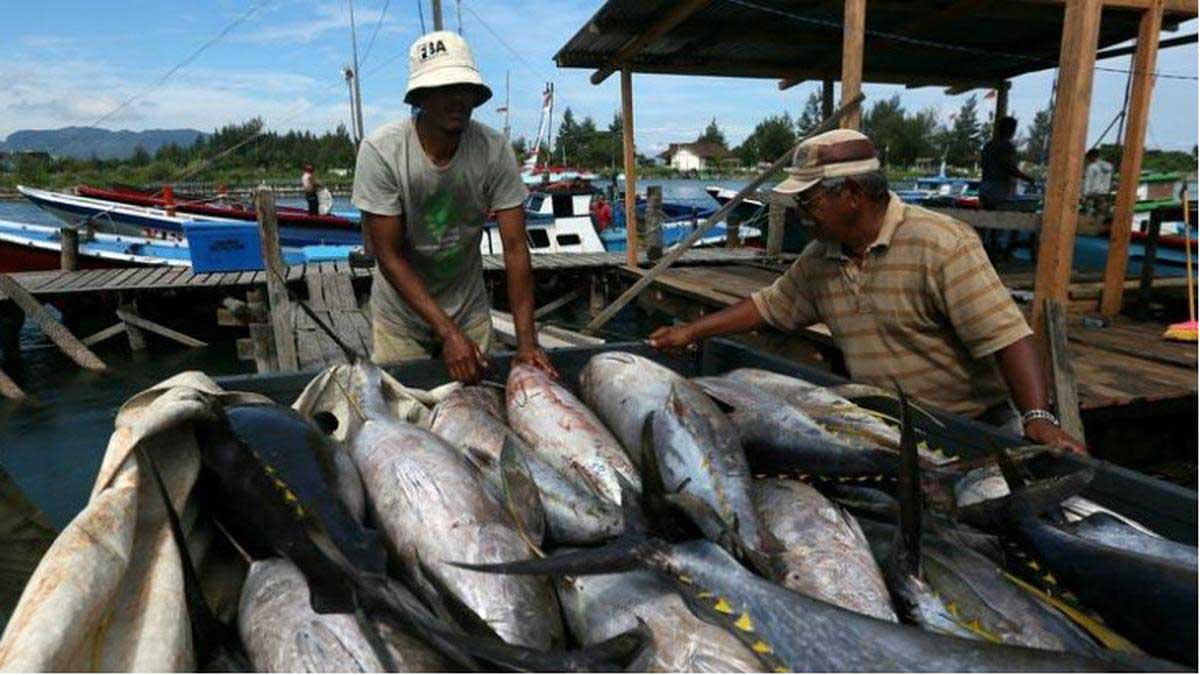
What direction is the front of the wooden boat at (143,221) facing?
to the viewer's left

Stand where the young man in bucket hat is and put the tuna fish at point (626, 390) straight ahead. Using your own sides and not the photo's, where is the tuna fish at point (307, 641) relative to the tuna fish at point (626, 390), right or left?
right

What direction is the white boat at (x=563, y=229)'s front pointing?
to the viewer's left

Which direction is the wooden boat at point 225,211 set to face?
to the viewer's left

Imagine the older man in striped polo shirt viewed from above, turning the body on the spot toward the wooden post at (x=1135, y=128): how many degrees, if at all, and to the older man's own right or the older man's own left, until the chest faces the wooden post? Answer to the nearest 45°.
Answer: approximately 135° to the older man's own right

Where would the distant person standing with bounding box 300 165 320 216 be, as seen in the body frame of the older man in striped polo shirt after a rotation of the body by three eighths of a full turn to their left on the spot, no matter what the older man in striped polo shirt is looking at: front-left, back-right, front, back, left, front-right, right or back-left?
back-left

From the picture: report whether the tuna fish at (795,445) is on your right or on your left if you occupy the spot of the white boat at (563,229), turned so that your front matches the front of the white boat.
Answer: on your left

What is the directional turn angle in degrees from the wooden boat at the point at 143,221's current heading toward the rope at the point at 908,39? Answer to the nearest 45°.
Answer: approximately 135° to its left

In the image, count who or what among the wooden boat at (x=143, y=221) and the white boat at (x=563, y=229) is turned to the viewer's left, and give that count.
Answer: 2

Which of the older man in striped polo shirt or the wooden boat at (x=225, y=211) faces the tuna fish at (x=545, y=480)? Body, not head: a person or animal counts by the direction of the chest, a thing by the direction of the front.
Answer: the older man in striped polo shirt

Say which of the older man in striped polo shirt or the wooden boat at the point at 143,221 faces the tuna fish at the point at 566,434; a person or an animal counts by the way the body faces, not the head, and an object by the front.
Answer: the older man in striped polo shirt

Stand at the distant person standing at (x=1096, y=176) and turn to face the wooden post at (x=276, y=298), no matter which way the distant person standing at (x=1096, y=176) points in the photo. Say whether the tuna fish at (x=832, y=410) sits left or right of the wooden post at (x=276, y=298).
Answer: left

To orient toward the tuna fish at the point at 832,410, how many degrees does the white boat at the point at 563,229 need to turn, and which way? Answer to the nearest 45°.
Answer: approximately 90° to its left
